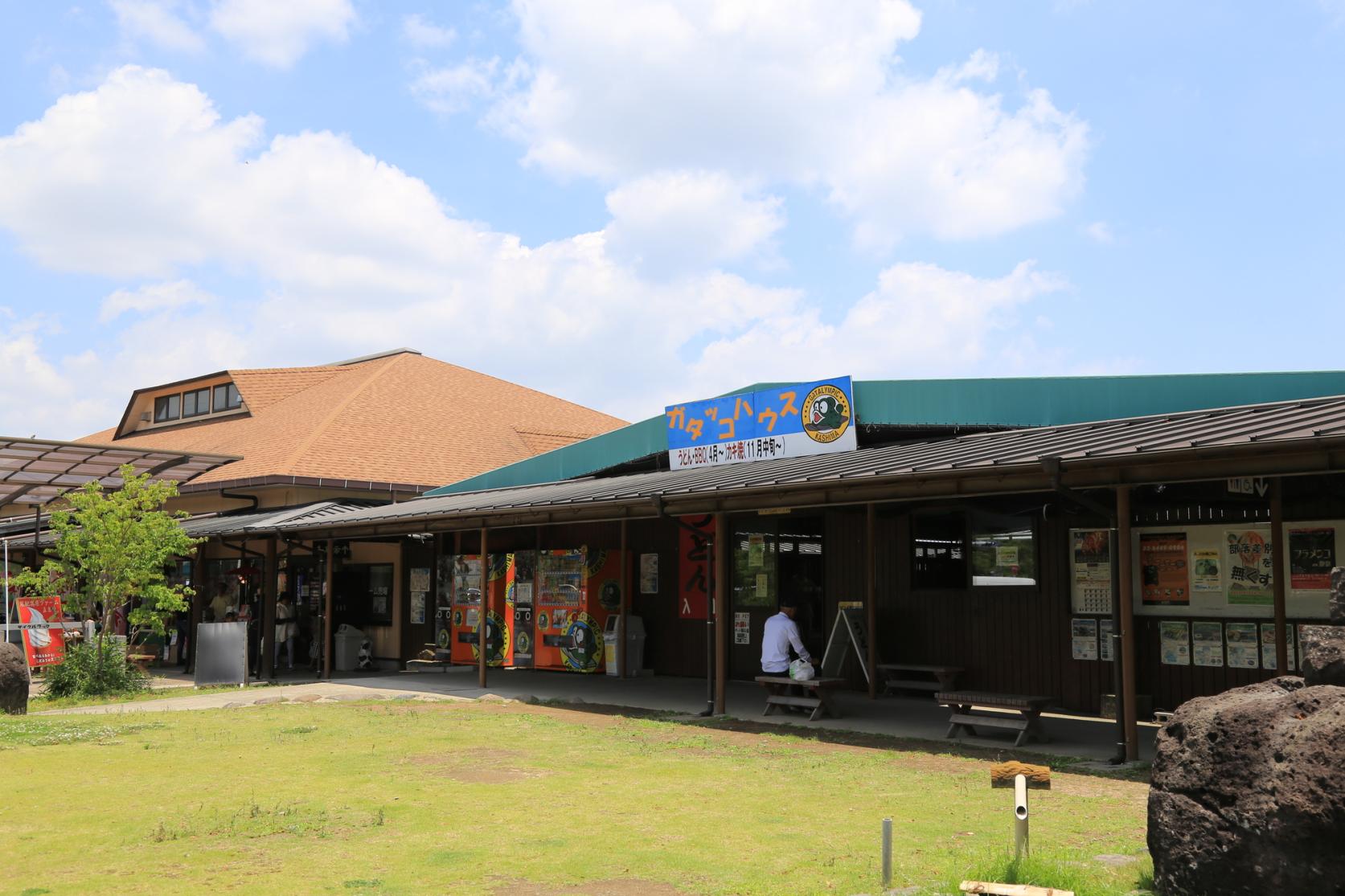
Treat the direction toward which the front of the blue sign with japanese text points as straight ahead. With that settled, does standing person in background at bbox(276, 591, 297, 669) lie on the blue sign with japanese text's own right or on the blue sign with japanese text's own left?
on the blue sign with japanese text's own right

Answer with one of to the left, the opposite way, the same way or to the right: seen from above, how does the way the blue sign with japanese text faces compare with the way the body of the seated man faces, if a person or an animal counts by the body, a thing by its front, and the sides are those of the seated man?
the opposite way

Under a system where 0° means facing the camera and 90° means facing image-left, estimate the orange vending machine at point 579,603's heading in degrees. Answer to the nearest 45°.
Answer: approximately 45°

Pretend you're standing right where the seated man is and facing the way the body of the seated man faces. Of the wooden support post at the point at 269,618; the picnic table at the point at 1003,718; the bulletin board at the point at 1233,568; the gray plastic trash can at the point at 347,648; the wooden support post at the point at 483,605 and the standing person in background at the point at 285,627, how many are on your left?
4

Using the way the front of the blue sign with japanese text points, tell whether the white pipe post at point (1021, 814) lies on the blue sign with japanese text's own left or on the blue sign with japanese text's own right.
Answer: on the blue sign with japanese text's own left

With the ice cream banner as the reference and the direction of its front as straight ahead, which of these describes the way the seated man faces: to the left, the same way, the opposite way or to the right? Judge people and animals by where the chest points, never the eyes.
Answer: to the left

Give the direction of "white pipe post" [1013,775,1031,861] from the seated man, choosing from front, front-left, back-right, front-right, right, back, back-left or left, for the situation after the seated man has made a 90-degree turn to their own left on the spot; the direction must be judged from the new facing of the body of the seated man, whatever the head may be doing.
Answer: back-left

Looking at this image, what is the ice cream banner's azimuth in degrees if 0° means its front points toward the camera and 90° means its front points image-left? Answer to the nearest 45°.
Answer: approximately 0°

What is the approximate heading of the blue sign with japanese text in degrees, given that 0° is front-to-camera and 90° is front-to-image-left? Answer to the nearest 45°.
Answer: approximately 45°

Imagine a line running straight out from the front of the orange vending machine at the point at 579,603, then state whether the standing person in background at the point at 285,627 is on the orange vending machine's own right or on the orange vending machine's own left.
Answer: on the orange vending machine's own right

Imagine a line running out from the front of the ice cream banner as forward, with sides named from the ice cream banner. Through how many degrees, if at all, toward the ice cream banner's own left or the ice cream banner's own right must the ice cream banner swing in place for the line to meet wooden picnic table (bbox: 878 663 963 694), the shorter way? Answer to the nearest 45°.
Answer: approximately 45° to the ice cream banner's own left

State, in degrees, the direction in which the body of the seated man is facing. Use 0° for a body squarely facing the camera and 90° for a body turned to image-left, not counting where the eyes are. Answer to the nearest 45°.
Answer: approximately 225°
